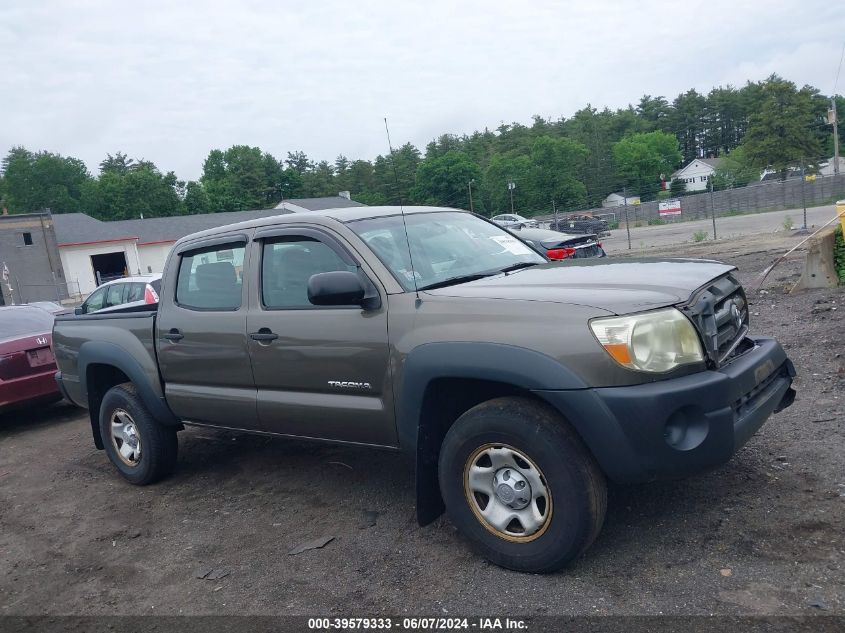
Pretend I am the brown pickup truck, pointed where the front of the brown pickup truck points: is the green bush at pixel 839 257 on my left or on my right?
on my left

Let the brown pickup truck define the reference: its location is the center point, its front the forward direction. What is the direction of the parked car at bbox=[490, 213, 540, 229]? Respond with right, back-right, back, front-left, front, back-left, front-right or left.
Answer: back-left

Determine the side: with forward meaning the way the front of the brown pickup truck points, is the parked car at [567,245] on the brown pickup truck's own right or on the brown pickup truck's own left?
on the brown pickup truck's own left

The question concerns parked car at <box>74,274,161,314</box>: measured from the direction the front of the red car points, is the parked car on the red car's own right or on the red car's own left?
on the red car's own right

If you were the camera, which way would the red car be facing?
facing away from the viewer and to the left of the viewer

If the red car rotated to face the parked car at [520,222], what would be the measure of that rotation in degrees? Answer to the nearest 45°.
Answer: approximately 90° to its right

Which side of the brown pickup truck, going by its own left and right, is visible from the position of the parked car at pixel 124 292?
back

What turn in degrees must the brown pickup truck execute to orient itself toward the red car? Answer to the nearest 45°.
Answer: approximately 180°

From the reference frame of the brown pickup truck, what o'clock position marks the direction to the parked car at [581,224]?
The parked car is roughly at 8 o'clock from the brown pickup truck.
